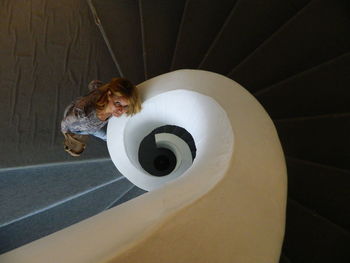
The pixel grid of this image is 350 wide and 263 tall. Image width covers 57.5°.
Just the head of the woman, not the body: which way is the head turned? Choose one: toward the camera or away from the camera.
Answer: toward the camera

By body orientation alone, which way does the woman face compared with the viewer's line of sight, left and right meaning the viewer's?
facing the viewer and to the right of the viewer
